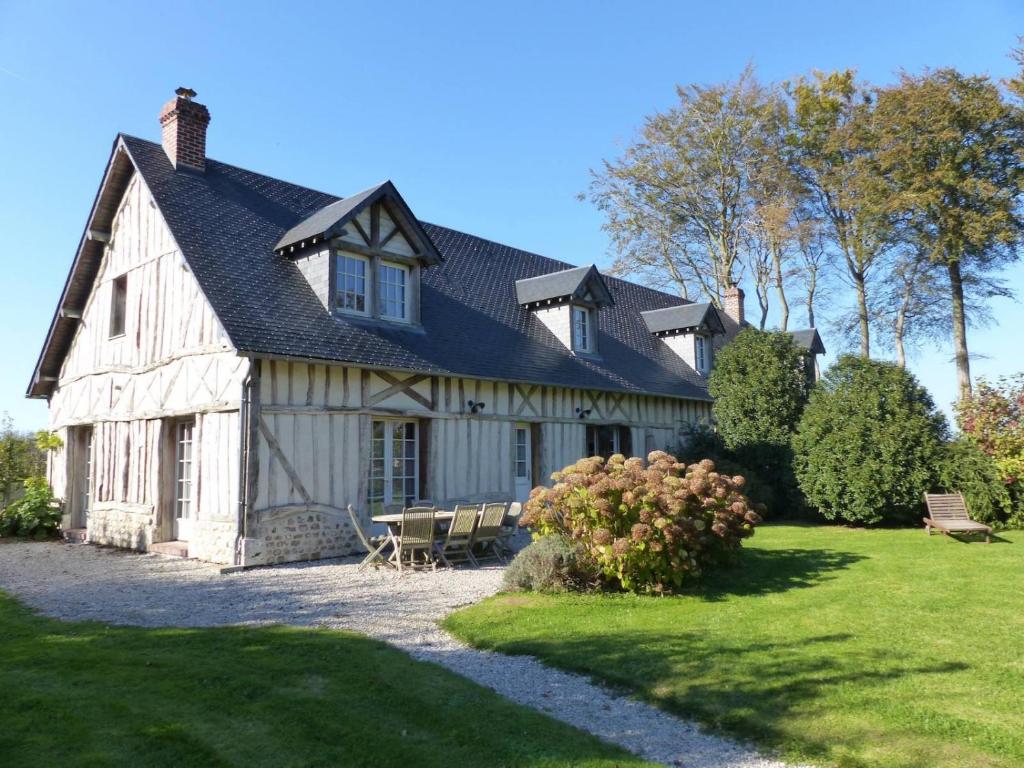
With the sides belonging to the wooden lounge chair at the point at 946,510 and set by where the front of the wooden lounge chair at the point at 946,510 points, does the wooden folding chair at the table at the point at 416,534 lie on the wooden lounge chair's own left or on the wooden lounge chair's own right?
on the wooden lounge chair's own right

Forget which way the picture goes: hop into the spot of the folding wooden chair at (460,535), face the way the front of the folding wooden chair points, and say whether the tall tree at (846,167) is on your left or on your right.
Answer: on your right

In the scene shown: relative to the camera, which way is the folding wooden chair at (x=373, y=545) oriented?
to the viewer's right

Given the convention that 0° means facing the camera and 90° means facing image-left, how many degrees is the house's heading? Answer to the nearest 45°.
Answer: approximately 315°

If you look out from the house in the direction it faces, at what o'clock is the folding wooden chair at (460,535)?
The folding wooden chair is roughly at 12 o'clock from the house.

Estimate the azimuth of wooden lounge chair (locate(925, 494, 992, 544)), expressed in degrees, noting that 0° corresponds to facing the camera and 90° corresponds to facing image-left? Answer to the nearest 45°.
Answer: approximately 315°

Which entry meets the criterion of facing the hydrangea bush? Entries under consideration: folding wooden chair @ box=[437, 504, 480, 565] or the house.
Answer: the house

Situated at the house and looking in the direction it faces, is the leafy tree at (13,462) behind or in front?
behind

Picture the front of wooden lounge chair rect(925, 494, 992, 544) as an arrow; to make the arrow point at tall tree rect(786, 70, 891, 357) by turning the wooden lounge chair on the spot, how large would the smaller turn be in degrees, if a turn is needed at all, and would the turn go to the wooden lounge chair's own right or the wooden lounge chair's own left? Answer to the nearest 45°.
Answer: approximately 135° to the wooden lounge chair's own left

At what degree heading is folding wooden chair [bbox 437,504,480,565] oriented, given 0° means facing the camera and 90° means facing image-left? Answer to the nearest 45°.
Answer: approximately 135°

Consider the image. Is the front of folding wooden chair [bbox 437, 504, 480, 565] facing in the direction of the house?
yes

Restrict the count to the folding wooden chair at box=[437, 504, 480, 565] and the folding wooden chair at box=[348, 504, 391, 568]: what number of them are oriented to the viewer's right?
1
